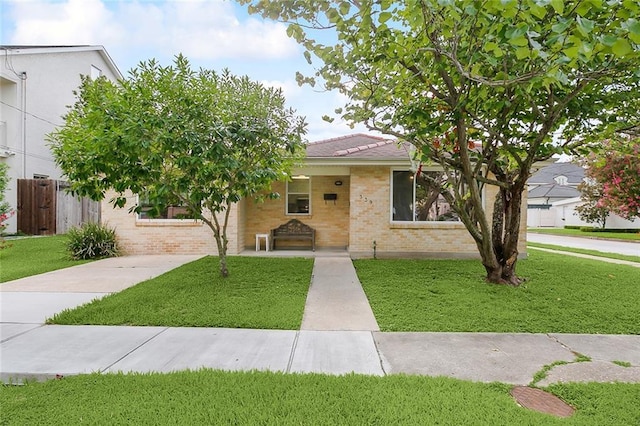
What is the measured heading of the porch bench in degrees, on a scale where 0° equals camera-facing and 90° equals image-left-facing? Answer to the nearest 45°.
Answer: approximately 0°

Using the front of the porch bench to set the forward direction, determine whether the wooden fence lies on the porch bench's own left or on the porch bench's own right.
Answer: on the porch bench's own right

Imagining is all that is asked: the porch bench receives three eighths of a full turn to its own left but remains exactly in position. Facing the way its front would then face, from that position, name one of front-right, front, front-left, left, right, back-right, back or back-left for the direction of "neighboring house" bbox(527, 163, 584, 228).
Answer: front

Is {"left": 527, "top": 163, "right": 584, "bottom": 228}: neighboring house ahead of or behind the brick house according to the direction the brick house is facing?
behind

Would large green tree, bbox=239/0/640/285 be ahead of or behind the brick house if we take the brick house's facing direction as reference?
ahead

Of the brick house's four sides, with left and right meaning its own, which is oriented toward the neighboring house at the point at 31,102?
right

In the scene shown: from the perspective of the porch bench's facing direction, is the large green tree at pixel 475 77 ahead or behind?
ahead

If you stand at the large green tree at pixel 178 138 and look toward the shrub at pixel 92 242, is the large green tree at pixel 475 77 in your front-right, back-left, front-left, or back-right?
back-right

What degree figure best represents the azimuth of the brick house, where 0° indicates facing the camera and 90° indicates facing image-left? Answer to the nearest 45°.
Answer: approximately 0°

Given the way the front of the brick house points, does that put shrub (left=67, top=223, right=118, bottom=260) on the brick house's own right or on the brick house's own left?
on the brick house's own right

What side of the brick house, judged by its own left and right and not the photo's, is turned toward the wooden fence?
right
